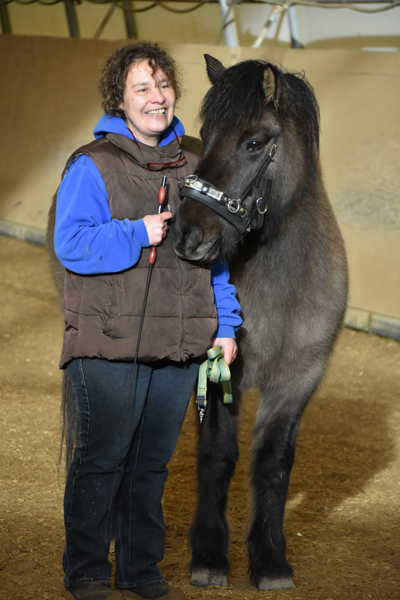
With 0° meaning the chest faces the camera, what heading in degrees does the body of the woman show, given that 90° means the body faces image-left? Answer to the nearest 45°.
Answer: approximately 315°

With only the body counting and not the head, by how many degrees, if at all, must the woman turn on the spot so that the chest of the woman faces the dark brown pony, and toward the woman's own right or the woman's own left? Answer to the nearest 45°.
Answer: approximately 90° to the woman's own left
